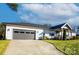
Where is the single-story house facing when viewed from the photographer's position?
facing the viewer
